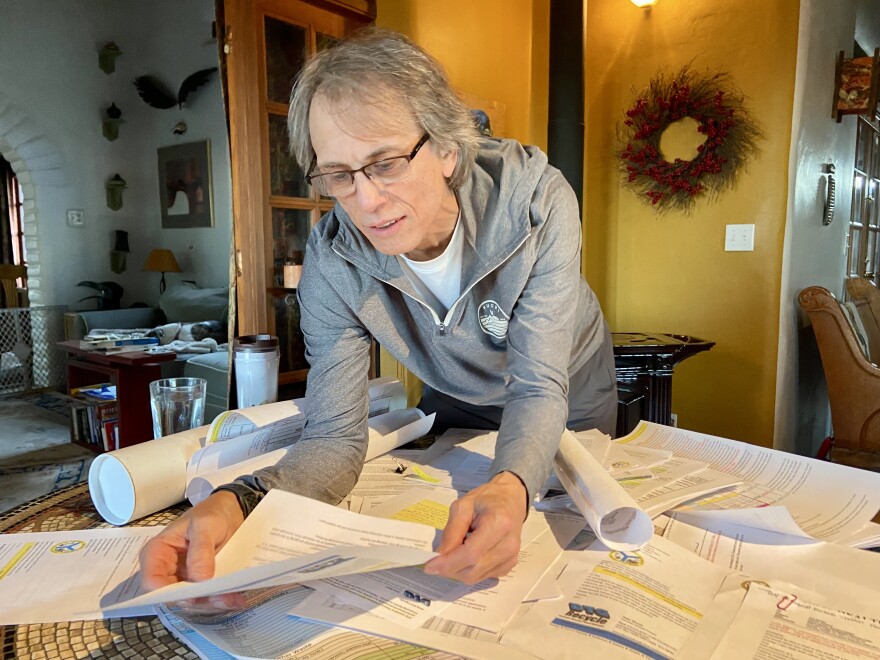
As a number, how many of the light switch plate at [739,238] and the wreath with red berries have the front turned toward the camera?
2

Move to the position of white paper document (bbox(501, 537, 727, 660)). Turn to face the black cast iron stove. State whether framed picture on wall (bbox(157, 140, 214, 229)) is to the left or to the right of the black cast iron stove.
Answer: left

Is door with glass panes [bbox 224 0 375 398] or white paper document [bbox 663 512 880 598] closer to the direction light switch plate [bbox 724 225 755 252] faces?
the white paper document

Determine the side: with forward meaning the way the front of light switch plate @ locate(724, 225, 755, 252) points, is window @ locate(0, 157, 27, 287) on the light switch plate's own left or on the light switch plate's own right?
on the light switch plate's own right

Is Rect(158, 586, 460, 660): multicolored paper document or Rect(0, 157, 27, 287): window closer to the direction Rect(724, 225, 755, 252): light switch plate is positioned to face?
the multicolored paper document

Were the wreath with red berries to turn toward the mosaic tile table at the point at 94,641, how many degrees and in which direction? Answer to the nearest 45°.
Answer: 0° — it already faces it

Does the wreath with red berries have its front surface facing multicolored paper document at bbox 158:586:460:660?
yes

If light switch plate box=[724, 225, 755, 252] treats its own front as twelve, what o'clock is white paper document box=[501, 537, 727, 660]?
The white paper document is roughly at 12 o'clock from the light switch plate.

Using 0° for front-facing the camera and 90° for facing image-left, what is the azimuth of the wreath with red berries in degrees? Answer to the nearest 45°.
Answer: approximately 0°
